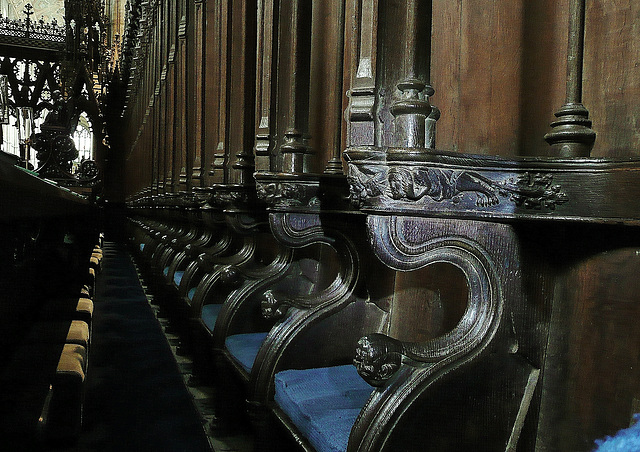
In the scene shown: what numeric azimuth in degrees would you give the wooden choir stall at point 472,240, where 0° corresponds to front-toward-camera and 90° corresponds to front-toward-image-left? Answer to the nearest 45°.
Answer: approximately 45°
